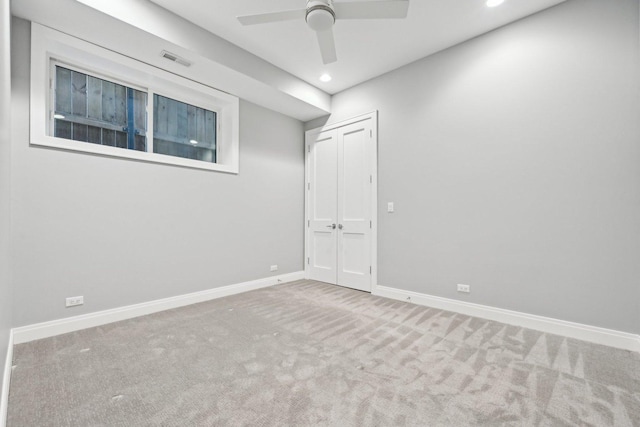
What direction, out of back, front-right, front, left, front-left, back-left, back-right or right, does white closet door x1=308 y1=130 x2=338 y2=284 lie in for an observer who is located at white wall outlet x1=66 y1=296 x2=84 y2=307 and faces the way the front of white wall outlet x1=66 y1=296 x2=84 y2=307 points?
left

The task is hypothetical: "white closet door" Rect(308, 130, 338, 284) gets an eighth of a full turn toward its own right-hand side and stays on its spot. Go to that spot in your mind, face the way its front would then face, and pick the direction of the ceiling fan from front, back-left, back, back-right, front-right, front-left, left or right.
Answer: left

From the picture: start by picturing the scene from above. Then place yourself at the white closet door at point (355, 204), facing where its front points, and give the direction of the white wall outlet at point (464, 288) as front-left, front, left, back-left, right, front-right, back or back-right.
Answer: left

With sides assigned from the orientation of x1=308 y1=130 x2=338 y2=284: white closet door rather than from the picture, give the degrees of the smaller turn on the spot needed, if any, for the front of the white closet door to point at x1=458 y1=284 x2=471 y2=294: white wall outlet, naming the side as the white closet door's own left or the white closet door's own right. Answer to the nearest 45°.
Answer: approximately 90° to the white closet door's own left

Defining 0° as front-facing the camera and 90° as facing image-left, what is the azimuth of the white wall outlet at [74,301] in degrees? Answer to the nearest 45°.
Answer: approximately 0°

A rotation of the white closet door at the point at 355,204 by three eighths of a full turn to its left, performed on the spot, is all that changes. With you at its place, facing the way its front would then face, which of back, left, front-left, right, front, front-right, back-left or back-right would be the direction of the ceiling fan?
right

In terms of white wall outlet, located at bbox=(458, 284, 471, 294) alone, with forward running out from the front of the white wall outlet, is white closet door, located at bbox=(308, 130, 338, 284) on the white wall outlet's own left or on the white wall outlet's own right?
on the white wall outlet's own right

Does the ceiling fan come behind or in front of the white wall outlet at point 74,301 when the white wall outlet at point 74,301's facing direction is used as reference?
in front

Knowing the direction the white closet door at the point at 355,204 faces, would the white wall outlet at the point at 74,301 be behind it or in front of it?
in front

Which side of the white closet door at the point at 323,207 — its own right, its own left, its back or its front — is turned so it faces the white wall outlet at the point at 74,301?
front
